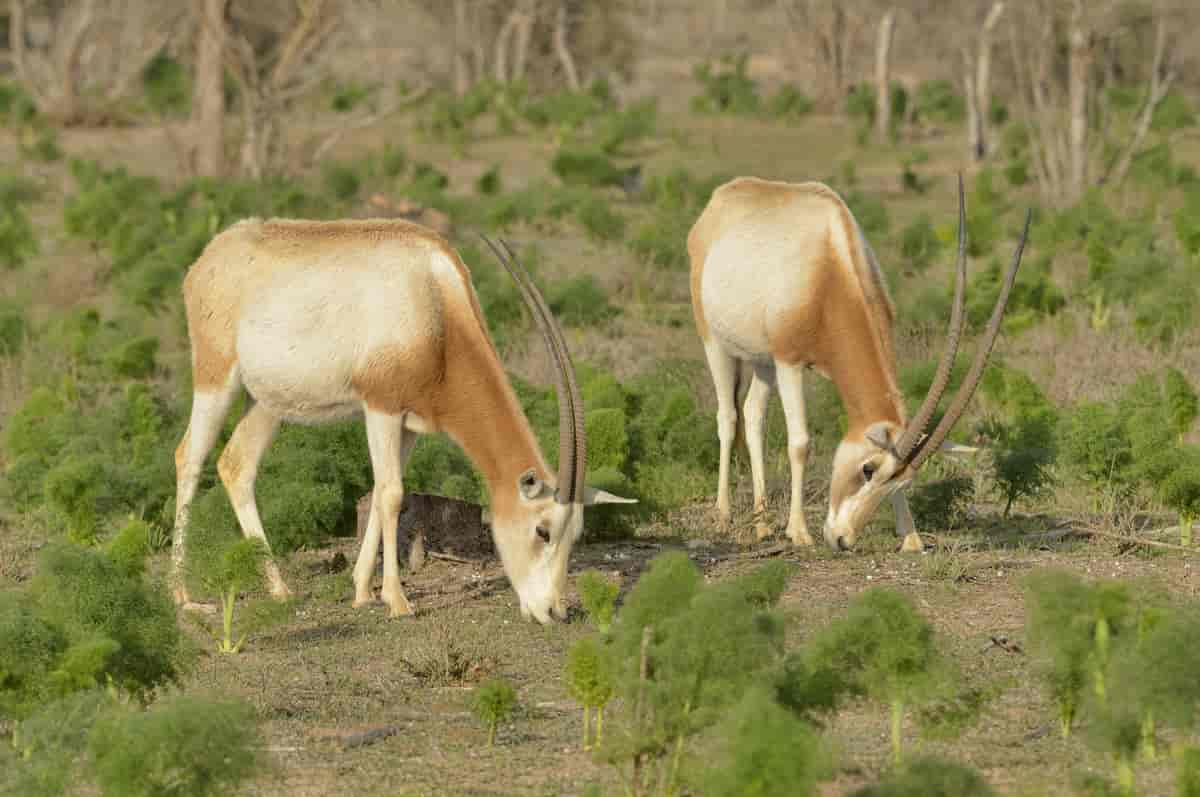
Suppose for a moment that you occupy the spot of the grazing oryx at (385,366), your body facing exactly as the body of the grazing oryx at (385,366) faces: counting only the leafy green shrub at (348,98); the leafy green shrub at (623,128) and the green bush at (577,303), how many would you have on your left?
3

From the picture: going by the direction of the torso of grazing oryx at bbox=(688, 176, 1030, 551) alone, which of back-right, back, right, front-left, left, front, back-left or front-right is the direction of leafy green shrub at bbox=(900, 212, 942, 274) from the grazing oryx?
back-left

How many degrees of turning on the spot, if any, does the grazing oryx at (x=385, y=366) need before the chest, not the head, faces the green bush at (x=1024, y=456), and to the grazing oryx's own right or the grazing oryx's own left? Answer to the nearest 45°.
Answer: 0° — it already faces it

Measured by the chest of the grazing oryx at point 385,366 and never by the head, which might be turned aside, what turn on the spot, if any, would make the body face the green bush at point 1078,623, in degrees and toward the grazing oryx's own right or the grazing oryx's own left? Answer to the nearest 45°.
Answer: approximately 45° to the grazing oryx's own right

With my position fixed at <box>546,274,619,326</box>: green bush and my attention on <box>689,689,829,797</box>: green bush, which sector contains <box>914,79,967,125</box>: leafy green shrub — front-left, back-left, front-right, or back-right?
back-left

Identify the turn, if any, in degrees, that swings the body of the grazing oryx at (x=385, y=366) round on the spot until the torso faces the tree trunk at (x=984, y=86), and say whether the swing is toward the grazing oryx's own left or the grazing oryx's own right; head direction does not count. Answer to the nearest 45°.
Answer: approximately 45° to the grazing oryx's own left

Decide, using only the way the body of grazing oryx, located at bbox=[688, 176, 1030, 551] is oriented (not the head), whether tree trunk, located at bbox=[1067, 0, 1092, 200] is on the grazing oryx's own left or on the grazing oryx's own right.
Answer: on the grazing oryx's own left

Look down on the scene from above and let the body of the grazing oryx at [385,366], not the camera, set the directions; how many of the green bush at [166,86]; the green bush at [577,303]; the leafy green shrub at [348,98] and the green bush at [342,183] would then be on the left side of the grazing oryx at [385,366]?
4

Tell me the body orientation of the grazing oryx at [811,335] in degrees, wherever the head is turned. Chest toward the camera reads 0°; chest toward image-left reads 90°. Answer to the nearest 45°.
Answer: approximately 315°

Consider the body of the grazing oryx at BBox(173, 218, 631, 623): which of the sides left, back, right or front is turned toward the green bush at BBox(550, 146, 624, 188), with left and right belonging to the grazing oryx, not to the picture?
left

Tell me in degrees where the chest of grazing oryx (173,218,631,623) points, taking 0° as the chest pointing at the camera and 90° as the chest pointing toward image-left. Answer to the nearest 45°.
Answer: approximately 270°
